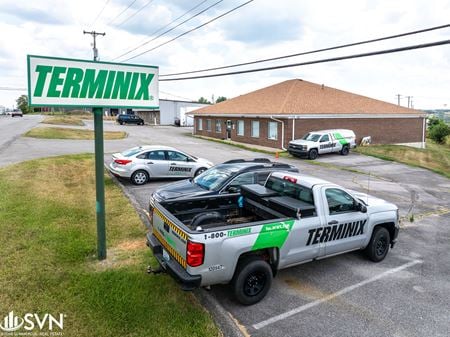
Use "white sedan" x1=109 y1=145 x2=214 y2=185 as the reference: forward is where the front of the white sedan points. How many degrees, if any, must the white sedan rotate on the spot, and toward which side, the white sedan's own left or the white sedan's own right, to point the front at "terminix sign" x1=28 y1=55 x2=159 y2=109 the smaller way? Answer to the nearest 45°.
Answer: approximately 135° to the white sedan's own right

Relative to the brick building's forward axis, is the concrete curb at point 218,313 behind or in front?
in front

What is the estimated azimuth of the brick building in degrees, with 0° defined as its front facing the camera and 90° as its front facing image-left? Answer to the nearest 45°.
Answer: approximately 45°

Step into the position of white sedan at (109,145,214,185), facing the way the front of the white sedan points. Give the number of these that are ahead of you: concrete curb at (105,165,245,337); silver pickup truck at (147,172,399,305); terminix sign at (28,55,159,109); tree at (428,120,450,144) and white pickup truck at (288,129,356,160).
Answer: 2

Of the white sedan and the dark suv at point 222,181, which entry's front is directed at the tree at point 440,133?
the white sedan

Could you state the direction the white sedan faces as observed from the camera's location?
facing away from the viewer and to the right of the viewer

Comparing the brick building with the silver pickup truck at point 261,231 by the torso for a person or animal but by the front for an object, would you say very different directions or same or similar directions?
very different directions

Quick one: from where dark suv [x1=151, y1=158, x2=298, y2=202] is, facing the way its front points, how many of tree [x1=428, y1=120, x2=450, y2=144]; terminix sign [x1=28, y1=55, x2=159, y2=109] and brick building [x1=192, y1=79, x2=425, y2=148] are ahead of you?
1

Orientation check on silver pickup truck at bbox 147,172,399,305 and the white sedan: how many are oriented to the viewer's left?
0

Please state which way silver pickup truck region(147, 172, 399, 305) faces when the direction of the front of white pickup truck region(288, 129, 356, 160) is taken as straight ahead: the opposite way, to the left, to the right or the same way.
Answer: the opposite way

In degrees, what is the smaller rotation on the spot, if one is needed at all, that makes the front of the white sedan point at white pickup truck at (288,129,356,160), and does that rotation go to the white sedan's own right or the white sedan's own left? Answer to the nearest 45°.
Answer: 0° — it already faces it

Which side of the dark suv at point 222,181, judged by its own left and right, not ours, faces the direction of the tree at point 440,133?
back

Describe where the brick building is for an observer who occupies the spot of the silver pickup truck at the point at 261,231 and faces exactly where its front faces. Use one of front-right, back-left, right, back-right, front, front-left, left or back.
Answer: front-left

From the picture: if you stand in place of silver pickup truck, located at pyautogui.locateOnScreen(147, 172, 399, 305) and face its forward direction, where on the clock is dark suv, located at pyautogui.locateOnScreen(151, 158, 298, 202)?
The dark suv is roughly at 10 o'clock from the silver pickup truck.

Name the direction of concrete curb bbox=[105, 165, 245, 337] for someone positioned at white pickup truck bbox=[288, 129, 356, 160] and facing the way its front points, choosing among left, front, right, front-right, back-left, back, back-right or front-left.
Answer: front-left

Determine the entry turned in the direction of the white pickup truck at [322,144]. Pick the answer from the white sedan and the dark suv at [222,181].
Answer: the white sedan

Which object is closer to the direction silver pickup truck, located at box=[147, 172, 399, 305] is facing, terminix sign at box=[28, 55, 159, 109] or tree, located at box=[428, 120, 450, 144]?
the tree

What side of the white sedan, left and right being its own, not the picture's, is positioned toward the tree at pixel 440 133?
front

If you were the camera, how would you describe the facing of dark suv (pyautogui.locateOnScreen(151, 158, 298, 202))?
facing the viewer and to the left of the viewer

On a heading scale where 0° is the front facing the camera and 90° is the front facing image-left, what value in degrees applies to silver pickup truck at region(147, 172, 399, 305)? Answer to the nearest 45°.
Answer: approximately 225°

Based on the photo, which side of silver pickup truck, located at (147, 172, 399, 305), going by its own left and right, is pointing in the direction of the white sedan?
left
